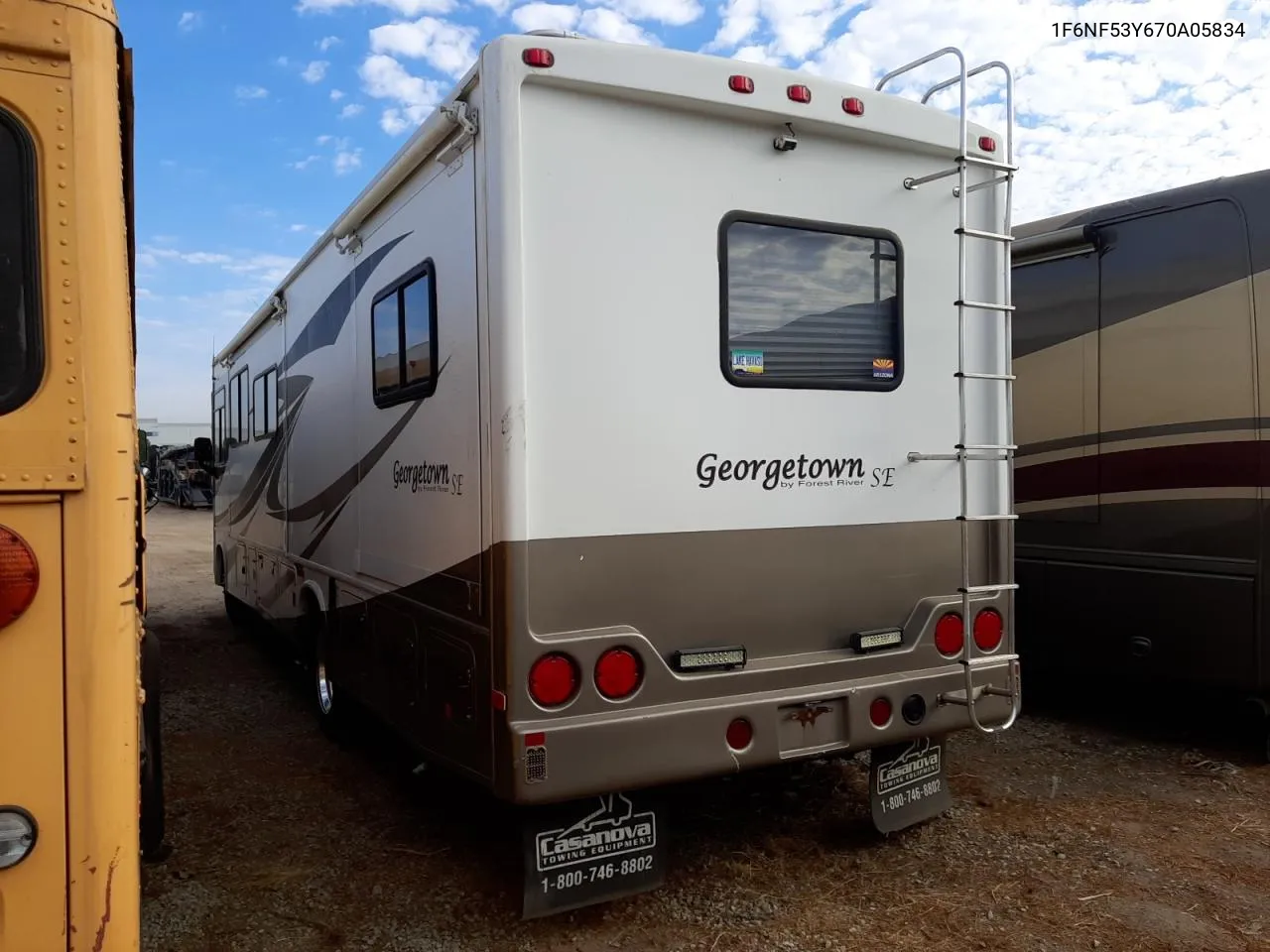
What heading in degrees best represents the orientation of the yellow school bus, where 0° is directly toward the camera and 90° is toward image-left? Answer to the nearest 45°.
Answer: approximately 180°

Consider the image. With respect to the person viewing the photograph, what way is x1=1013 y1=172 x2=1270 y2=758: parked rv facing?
facing away from the viewer and to the left of the viewer

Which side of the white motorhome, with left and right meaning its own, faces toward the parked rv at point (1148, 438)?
right

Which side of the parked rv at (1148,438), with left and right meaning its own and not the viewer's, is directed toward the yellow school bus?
left

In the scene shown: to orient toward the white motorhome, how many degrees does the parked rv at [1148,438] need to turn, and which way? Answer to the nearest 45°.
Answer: approximately 90° to its left

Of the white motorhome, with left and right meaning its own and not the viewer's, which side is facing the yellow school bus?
left

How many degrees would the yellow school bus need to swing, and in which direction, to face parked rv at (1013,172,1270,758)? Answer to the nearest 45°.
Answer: approximately 90° to its right

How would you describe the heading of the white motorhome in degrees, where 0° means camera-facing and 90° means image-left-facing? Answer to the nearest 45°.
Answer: approximately 135°

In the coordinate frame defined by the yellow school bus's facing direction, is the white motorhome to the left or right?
on its right
